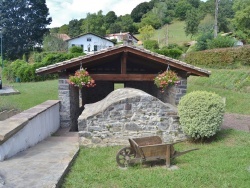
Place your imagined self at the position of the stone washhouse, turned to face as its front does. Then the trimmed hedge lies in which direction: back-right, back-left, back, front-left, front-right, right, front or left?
back-left

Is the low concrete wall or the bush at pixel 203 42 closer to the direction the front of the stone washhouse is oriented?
the low concrete wall

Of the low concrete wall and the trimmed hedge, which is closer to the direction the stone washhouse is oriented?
the low concrete wall

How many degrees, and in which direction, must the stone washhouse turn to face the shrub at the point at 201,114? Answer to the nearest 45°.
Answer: approximately 45° to its left

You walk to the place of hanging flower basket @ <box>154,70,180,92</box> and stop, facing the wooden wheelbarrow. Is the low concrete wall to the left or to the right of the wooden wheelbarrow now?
right

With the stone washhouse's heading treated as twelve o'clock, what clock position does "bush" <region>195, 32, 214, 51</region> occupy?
The bush is roughly at 7 o'clock from the stone washhouse.

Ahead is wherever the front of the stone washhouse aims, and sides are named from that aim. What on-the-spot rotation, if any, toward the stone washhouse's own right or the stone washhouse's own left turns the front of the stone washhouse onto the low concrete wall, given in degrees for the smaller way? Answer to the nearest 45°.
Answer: approximately 45° to the stone washhouse's own right

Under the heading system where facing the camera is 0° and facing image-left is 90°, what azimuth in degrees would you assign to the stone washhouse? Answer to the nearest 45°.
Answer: approximately 0°
